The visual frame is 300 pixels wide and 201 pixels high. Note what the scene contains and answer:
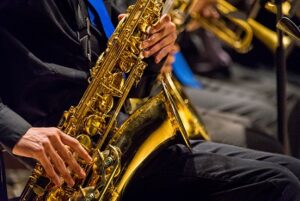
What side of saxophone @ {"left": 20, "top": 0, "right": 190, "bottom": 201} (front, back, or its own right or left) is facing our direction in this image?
right

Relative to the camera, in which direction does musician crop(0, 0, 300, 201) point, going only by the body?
to the viewer's right
